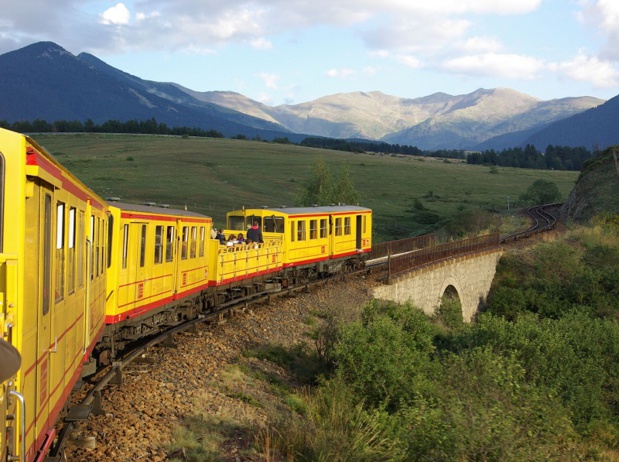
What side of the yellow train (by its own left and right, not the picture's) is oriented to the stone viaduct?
front

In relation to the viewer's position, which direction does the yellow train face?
facing away from the viewer and to the right of the viewer
